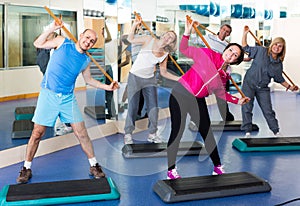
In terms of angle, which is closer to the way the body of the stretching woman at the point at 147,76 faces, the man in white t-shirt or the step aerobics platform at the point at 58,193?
the step aerobics platform

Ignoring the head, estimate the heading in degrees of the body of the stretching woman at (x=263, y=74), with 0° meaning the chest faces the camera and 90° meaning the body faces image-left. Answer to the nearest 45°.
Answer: approximately 0°

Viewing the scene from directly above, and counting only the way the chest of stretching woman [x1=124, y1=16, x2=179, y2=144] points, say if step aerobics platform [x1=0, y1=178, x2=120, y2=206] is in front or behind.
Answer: in front

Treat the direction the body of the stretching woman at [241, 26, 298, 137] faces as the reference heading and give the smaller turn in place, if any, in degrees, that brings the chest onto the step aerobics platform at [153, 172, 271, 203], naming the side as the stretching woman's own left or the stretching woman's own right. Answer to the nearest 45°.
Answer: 0° — they already face it

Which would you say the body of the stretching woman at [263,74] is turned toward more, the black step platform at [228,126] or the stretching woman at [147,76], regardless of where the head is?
the stretching woman

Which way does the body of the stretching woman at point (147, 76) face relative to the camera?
toward the camera

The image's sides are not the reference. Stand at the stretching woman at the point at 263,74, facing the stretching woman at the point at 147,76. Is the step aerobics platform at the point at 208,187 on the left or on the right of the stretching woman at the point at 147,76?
left

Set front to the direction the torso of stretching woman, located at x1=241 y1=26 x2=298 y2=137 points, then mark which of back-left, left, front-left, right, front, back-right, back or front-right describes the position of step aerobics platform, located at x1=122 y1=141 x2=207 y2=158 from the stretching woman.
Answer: front-right

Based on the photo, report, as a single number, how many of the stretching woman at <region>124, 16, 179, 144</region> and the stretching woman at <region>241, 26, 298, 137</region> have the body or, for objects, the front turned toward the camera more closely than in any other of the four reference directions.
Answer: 2

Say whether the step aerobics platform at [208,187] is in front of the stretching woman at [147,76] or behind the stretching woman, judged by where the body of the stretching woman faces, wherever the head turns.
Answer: in front
